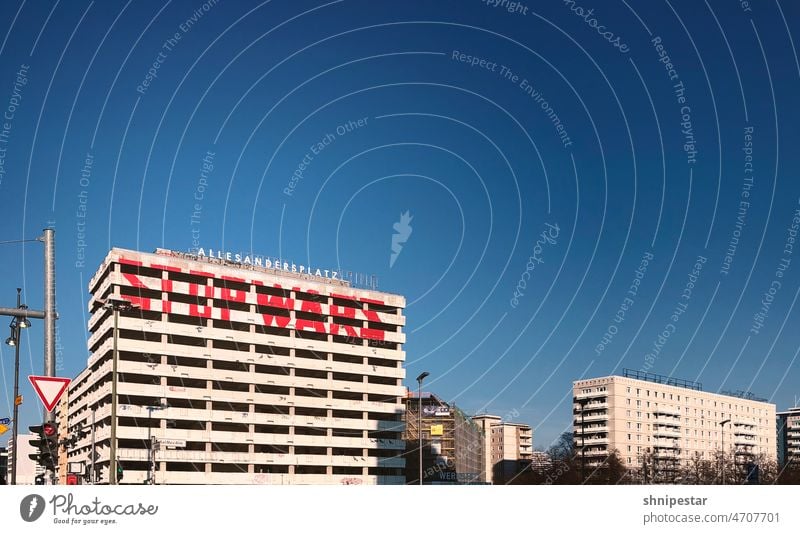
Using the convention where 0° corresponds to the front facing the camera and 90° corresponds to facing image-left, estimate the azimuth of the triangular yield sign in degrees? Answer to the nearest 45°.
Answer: approximately 0°
